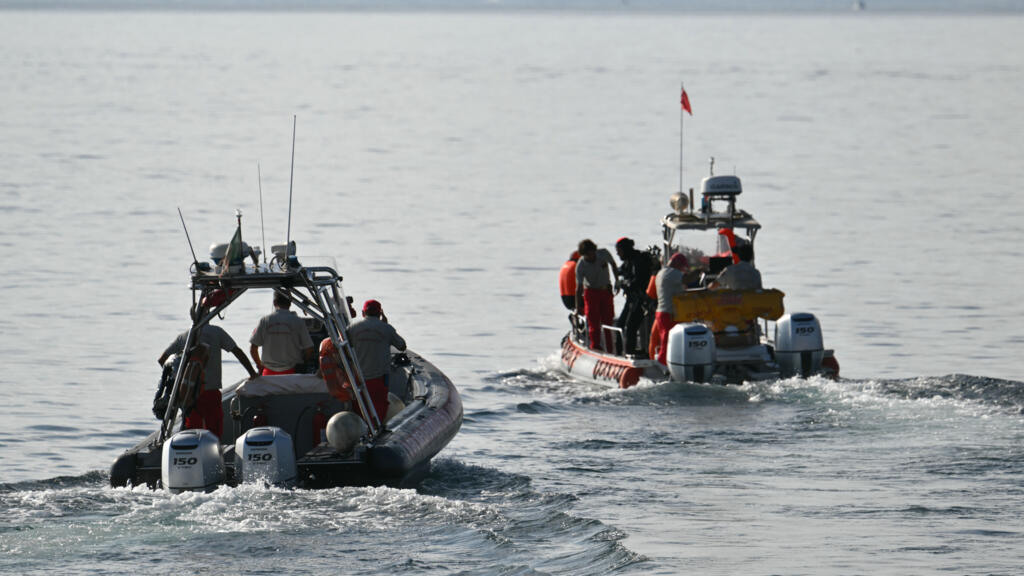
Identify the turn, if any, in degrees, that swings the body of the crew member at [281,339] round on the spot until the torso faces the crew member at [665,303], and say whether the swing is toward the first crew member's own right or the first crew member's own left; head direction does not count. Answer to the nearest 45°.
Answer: approximately 45° to the first crew member's own right

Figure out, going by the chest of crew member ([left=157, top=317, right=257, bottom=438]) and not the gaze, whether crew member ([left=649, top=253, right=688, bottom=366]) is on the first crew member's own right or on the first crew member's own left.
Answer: on the first crew member's own right

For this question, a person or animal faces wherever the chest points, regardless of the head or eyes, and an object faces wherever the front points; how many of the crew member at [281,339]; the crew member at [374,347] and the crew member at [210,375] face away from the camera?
3

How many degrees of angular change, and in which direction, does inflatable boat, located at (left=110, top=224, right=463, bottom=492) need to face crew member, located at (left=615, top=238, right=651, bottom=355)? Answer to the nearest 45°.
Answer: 0° — it already faces them

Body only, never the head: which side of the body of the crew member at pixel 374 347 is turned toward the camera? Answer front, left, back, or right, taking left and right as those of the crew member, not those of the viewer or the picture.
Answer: back

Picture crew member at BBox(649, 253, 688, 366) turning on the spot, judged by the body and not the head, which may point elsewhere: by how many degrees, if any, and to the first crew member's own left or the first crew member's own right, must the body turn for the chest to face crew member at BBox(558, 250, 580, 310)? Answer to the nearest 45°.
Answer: approximately 90° to the first crew member's own left

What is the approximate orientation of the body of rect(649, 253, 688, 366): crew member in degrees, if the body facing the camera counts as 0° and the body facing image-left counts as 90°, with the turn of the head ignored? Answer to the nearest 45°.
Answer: approximately 225°

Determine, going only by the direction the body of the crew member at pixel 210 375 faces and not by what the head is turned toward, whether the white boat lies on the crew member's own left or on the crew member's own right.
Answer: on the crew member's own right

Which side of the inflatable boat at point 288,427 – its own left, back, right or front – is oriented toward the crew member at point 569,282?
front

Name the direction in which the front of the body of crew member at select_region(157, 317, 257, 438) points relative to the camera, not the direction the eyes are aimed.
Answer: away from the camera

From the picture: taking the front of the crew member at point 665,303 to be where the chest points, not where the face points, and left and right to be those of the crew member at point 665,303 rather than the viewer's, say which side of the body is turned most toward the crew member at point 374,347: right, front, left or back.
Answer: back

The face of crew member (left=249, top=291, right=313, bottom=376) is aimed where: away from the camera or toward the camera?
away from the camera

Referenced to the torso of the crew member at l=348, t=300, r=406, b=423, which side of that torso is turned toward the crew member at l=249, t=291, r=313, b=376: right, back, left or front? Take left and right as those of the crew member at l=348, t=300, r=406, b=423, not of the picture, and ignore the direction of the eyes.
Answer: left

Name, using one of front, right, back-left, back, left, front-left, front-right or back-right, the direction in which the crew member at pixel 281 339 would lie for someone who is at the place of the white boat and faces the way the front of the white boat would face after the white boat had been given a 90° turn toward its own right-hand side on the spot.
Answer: back

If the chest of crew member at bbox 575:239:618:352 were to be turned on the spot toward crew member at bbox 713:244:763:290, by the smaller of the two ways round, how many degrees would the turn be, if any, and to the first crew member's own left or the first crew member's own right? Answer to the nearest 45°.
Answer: approximately 90° to the first crew member's own left
